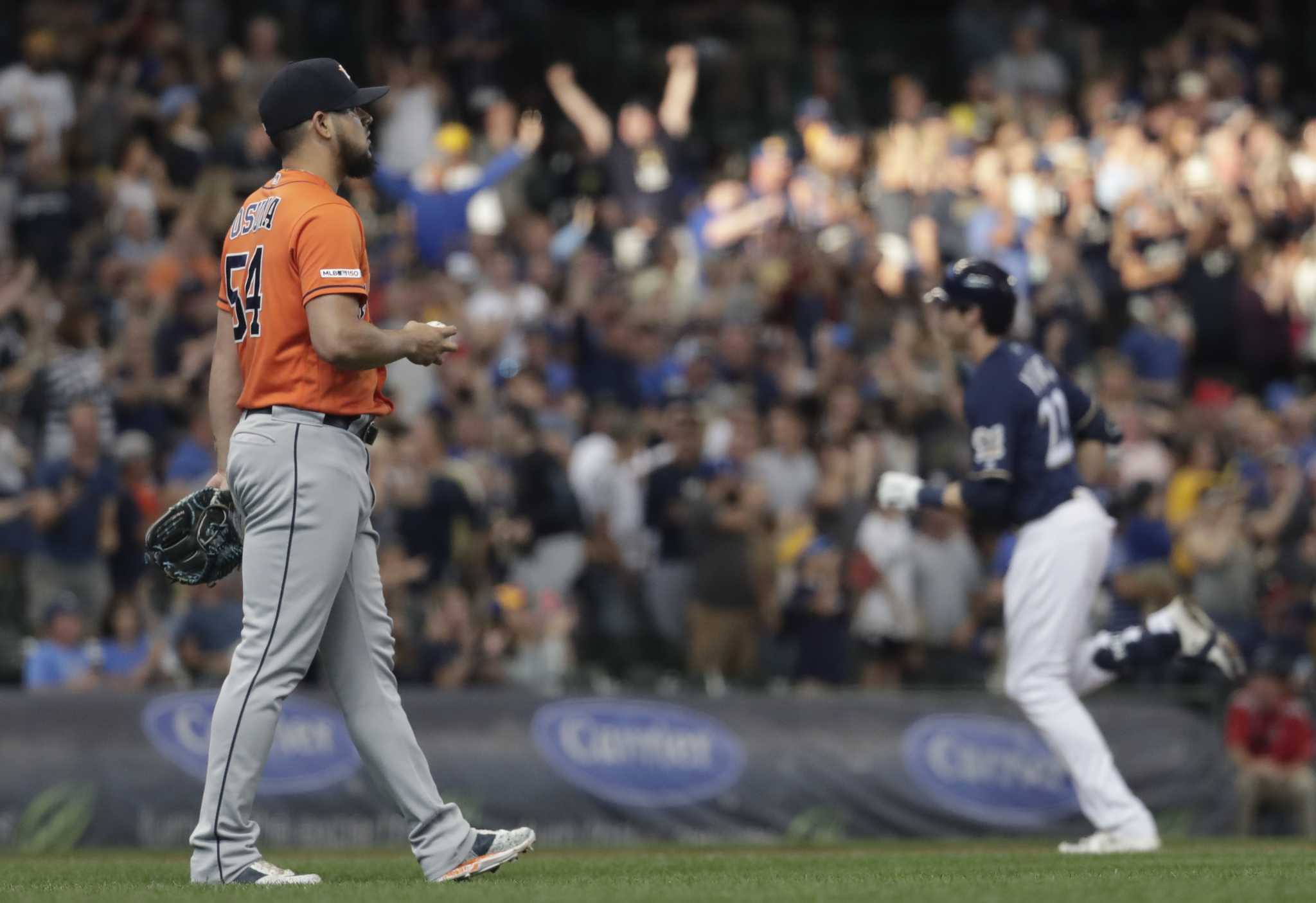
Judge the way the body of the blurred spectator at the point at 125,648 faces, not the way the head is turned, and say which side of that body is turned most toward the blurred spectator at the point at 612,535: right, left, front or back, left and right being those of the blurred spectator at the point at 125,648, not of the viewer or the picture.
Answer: left

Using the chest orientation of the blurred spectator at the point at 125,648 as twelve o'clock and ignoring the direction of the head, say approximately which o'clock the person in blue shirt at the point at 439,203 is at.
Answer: The person in blue shirt is roughly at 7 o'clock from the blurred spectator.

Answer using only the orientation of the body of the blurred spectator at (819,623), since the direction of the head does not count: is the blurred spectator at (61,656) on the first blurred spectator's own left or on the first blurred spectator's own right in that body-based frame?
on the first blurred spectator's own right

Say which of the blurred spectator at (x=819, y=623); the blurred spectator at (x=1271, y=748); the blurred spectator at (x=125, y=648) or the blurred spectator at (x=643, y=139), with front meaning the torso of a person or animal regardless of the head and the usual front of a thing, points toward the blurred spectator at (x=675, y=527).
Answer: the blurred spectator at (x=643, y=139)

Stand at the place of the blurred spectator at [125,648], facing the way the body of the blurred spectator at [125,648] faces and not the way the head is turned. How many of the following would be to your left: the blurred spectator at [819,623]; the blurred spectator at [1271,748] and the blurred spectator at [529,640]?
3

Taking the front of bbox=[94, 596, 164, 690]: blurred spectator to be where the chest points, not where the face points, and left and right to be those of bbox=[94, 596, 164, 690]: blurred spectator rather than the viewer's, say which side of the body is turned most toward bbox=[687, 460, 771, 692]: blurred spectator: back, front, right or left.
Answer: left

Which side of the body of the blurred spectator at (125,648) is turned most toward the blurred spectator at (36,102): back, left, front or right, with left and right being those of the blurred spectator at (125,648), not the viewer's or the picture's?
back
